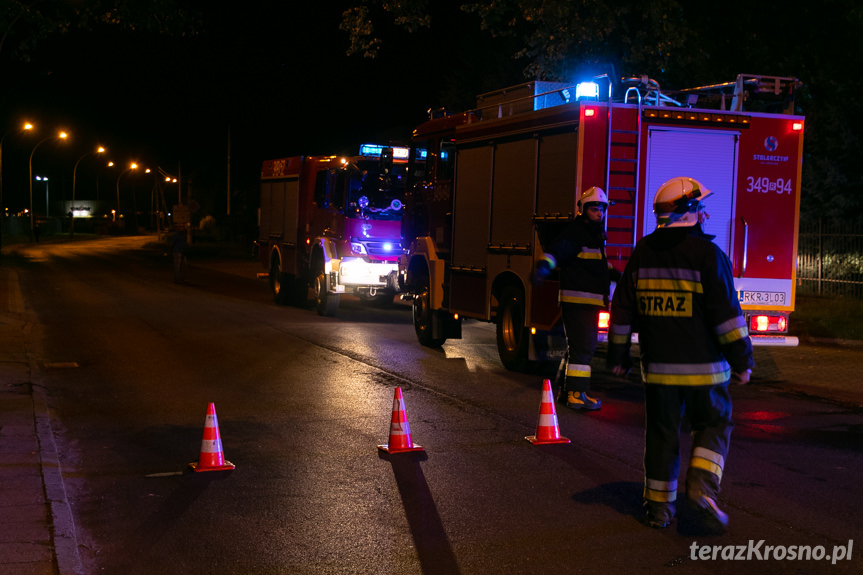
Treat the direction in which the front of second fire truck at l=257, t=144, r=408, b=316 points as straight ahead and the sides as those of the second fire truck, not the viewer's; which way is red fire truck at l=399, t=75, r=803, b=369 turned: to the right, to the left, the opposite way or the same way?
the opposite way

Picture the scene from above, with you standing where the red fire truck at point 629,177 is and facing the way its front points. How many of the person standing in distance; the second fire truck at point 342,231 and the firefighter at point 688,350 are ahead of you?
2

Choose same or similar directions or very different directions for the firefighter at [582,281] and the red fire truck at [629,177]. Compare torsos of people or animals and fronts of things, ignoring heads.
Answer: very different directions

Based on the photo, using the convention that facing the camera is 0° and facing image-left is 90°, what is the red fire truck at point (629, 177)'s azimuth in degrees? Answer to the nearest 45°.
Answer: approximately 135°

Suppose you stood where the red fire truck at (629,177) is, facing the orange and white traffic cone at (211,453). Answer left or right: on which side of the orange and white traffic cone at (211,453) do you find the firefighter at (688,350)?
left

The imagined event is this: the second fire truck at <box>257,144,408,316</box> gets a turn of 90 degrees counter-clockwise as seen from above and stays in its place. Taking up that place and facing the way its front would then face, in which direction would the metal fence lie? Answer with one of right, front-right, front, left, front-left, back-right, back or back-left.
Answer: front-right

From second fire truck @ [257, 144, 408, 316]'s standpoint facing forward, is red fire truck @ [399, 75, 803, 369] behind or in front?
in front

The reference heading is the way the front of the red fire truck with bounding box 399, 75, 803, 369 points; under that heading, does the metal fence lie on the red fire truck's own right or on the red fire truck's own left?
on the red fire truck's own right

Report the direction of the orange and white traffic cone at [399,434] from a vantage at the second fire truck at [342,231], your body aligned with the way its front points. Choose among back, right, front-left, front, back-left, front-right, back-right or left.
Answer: front-right

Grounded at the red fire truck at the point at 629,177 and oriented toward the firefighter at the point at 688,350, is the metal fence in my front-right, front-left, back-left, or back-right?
back-left

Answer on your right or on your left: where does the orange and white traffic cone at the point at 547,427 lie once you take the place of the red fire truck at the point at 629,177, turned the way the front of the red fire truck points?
on your left

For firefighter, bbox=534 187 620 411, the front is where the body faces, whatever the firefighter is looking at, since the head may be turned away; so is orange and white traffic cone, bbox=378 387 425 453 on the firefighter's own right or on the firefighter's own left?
on the firefighter's own right

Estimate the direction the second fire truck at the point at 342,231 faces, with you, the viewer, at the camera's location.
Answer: facing the viewer and to the right of the viewer
